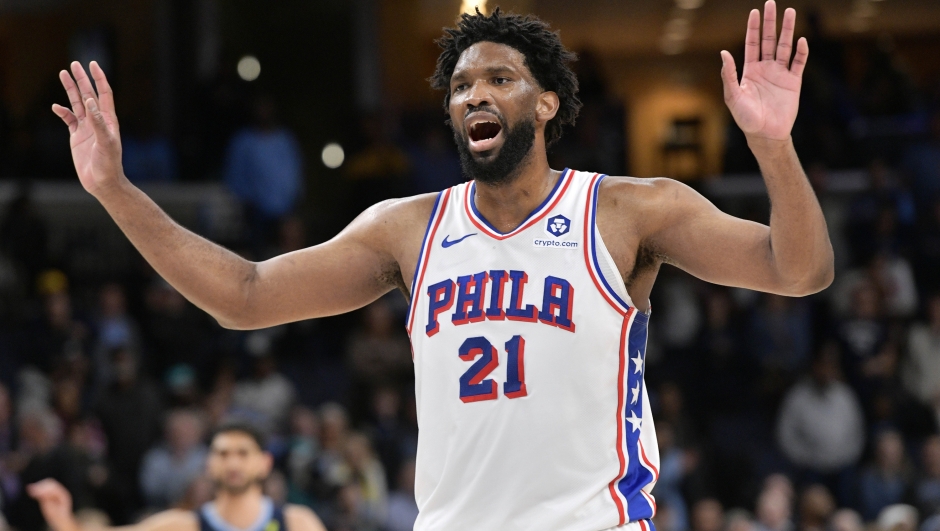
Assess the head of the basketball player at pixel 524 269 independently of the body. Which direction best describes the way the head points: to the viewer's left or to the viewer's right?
to the viewer's left

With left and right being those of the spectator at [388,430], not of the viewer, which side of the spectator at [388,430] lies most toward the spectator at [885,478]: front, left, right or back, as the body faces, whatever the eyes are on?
left

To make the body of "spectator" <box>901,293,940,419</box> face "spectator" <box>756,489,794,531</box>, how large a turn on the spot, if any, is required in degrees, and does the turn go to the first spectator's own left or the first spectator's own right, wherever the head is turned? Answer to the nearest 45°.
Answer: approximately 45° to the first spectator's own right

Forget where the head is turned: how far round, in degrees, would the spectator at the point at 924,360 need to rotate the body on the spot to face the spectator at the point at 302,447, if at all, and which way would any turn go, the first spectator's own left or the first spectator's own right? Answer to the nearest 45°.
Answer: approximately 45° to the first spectator's own right

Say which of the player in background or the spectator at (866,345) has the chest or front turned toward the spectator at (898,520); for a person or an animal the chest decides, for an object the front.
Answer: the spectator at (866,345)

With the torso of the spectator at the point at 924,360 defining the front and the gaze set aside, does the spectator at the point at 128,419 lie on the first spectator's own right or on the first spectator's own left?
on the first spectator's own right

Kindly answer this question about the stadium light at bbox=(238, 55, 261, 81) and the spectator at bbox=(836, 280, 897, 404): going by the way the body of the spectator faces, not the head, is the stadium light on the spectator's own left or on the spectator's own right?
on the spectator's own right

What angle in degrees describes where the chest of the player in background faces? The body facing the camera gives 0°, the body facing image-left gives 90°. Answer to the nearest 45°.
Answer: approximately 0°

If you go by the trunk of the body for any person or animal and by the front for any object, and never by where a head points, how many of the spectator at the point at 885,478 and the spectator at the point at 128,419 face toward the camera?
2

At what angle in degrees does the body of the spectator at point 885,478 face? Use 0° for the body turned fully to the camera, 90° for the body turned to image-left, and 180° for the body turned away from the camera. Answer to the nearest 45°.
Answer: approximately 0°

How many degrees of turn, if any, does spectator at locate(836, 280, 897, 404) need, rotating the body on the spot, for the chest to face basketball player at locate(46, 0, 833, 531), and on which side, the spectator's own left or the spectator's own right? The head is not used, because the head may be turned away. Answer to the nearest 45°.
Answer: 0° — they already face them
